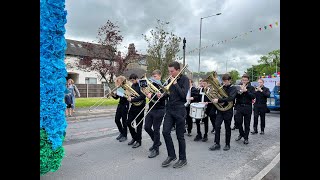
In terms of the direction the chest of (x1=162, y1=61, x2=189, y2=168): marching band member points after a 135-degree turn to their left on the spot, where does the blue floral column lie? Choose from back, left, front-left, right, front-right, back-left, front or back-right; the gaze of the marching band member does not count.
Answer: back-right

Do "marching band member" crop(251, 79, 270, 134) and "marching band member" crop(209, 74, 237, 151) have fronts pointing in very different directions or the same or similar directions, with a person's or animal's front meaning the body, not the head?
same or similar directions

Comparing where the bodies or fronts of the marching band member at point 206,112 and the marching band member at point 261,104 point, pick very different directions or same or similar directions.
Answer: same or similar directions

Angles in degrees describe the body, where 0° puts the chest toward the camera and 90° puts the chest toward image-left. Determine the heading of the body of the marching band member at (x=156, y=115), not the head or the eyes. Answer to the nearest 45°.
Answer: approximately 45°

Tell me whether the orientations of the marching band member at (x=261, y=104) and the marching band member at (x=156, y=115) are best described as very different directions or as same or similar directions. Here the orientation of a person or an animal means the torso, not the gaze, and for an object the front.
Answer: same or similar directions

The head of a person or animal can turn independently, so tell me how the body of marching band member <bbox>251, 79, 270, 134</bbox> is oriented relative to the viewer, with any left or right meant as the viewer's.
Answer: facing the viewer and to the left of the viewer

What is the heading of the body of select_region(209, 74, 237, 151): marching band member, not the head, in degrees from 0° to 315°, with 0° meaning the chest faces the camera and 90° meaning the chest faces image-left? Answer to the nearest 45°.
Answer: approximately 45°

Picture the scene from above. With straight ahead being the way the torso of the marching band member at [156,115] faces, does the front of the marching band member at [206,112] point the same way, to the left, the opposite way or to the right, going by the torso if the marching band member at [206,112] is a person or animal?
the same way

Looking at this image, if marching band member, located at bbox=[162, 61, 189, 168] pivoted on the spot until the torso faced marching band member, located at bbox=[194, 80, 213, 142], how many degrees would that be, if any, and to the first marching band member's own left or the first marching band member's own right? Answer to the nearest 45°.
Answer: approximately 135° to the first marching band member's own right

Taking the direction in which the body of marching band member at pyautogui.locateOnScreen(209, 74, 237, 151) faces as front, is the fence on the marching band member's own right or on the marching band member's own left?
on the marching band member's own right

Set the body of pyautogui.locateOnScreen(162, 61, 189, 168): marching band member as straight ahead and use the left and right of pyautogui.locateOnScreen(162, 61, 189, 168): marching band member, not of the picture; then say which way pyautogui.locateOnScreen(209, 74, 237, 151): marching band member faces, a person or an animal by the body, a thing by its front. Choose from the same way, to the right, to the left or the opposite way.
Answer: the same way

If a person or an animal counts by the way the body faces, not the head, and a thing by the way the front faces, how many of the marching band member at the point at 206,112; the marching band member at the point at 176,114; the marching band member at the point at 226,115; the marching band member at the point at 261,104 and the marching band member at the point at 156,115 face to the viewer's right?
0

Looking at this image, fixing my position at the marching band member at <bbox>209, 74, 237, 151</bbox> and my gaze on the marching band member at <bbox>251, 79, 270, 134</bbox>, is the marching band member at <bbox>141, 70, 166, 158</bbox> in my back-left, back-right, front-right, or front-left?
back-left

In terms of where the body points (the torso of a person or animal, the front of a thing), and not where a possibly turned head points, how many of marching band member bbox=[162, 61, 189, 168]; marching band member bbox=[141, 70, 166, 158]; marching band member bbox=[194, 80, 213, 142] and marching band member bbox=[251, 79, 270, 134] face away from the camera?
0

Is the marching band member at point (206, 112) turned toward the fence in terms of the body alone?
no

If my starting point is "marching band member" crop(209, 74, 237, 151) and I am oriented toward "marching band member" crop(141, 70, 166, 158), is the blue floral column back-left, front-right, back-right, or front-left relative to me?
front-left

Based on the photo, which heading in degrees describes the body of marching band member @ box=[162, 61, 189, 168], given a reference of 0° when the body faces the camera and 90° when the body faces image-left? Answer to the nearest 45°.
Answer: approximately 45°

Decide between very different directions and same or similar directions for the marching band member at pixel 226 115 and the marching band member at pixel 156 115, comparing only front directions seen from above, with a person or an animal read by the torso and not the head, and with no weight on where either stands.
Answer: same or similar directions
